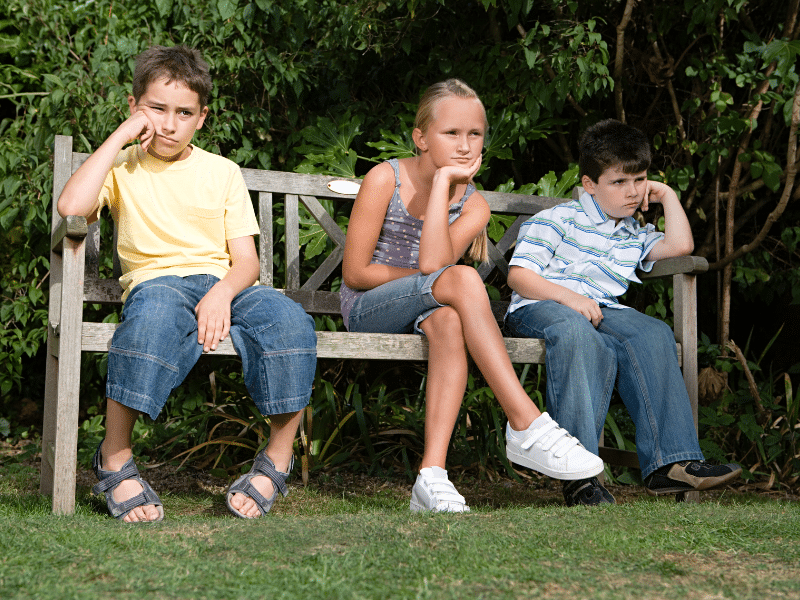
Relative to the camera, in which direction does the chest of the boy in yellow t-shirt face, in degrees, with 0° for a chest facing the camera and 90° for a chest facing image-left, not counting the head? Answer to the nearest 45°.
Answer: approximately 0°

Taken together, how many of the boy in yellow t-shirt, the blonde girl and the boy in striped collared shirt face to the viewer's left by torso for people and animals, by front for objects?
0

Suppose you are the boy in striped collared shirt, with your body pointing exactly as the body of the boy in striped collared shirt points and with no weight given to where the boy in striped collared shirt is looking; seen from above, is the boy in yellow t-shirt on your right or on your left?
on your right

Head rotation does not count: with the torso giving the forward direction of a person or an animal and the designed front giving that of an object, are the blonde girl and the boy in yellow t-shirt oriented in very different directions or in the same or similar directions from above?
same or similar directions

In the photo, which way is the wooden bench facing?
toward the camera

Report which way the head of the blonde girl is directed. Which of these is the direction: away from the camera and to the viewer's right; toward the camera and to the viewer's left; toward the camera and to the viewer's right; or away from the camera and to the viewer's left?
toward the camera and to the viewer's right

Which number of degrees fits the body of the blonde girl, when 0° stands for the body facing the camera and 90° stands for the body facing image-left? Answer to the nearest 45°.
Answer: approximately 315°

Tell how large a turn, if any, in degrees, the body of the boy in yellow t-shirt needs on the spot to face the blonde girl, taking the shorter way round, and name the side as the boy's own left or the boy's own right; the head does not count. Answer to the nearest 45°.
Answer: approximately 90° to the boy's own left

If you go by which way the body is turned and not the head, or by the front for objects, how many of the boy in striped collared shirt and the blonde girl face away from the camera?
0

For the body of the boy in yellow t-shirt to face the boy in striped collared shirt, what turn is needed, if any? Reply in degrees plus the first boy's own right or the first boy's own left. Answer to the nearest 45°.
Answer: approximately 90° to the first boy's own left

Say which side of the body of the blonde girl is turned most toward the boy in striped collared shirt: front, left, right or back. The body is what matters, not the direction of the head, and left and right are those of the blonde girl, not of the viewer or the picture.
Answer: left
